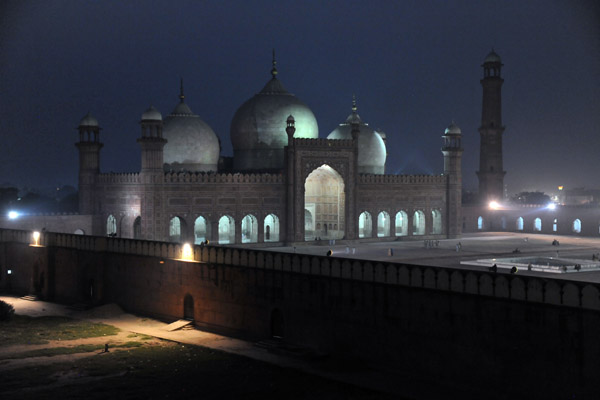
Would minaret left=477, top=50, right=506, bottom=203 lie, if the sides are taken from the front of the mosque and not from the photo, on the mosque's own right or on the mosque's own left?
on the mosque's own left

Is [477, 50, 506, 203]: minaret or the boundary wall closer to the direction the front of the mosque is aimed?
the boundary wall

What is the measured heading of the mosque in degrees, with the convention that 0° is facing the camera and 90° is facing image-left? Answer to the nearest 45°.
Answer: approximately 315°
